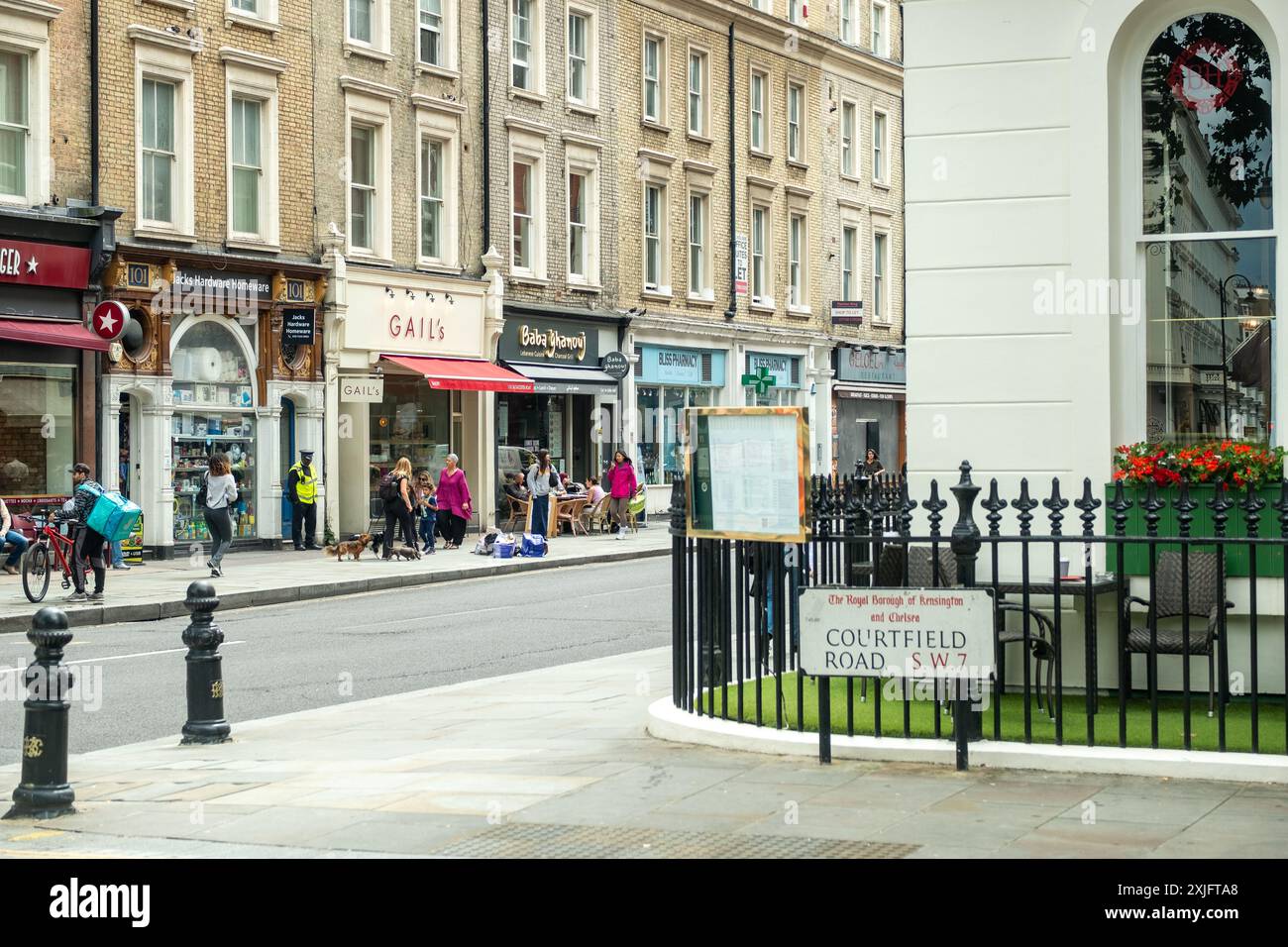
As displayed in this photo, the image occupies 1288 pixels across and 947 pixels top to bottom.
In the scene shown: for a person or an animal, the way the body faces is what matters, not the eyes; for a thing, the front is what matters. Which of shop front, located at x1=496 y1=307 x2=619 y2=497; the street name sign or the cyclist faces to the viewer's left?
the cyclist

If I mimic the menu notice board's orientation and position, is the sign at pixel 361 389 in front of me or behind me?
behind

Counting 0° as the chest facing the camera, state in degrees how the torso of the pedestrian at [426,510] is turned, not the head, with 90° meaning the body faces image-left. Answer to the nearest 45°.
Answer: approximately 45°

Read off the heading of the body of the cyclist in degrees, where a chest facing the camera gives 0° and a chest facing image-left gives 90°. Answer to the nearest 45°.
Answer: approximately 90°

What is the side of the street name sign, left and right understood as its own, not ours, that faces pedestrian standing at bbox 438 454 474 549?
back

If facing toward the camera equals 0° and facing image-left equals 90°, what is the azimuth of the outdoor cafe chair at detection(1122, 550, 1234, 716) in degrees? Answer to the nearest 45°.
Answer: approximately 45°

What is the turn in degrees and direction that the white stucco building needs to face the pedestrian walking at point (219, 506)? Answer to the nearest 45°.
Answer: approximately 135° to its right

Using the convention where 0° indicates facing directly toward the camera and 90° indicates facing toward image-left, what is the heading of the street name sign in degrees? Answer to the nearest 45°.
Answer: approximately 0°

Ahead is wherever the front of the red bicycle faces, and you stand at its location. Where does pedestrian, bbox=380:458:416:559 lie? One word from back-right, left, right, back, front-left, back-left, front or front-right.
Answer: back

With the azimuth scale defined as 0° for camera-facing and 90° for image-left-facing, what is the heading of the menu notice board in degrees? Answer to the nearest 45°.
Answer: approximately 0°

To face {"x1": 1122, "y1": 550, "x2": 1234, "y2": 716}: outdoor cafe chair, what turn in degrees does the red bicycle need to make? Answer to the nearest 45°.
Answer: approximately 90° to its left

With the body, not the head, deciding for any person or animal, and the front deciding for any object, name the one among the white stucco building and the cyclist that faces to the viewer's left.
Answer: the cyclist
